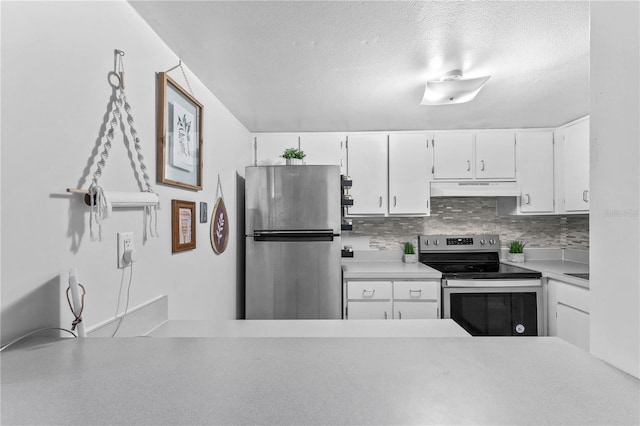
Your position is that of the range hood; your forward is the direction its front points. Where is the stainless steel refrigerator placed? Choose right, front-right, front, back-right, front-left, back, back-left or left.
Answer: front-right

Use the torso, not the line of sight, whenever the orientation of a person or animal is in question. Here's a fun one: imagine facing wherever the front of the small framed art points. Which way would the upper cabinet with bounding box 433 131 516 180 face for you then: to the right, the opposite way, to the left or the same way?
to the right

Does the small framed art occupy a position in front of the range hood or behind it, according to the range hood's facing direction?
in front

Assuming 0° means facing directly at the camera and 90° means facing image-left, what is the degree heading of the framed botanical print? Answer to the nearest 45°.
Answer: approximately 315°

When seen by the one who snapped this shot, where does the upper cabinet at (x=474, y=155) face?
facing the viewer

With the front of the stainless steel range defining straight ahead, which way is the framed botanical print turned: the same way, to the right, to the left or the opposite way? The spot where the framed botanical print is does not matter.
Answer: to the left

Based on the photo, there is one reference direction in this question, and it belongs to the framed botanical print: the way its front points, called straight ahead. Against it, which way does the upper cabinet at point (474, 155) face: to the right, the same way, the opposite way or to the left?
to the right

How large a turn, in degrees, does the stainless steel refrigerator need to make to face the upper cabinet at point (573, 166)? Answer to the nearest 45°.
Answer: approximately 90° to its left

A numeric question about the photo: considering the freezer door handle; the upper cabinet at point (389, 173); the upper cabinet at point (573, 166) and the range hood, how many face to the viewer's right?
0

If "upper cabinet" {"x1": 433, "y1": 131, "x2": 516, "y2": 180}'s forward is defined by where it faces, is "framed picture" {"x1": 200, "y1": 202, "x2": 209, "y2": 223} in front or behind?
in front

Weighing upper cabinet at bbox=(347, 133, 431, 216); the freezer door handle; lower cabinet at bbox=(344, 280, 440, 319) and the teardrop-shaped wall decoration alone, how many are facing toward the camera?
3

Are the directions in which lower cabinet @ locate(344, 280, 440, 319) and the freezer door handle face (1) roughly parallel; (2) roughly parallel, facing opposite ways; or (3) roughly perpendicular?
roughly parallel

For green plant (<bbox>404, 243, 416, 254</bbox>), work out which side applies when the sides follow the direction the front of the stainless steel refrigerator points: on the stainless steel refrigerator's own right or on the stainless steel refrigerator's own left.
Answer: on the stainless steel refrigerator's own left

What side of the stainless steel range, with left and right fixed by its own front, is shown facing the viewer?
front

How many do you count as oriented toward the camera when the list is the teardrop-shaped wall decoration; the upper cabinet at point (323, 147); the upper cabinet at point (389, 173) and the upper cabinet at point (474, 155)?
3

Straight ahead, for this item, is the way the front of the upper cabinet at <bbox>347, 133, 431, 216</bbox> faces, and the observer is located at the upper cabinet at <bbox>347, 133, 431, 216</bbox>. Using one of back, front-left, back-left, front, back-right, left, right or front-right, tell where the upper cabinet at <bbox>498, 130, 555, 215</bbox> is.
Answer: left

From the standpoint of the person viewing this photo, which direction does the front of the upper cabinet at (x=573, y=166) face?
facing the viewer and to the left of the viewer
